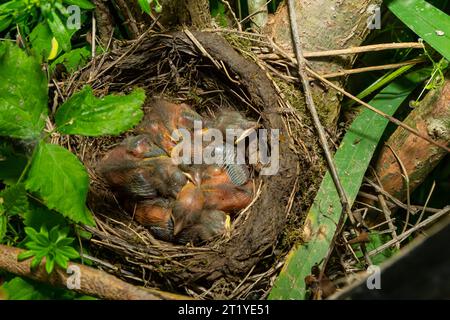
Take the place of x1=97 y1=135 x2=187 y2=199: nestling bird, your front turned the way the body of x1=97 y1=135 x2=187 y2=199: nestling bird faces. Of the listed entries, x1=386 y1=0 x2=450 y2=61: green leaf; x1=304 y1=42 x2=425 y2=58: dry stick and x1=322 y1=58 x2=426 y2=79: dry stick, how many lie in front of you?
3

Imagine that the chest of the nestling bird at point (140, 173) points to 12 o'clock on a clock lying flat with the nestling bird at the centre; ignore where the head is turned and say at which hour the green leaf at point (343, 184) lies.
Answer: The green leaf is roughly at 1 o'clock from the nestling bird.

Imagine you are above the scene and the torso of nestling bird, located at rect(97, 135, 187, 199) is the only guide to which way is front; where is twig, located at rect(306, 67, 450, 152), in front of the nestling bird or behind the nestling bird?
in front

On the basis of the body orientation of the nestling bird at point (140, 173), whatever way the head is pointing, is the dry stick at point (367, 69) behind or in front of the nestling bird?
in front

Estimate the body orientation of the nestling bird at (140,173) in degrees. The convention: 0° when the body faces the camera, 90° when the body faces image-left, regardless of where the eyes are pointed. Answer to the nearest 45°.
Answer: approximately 270°
